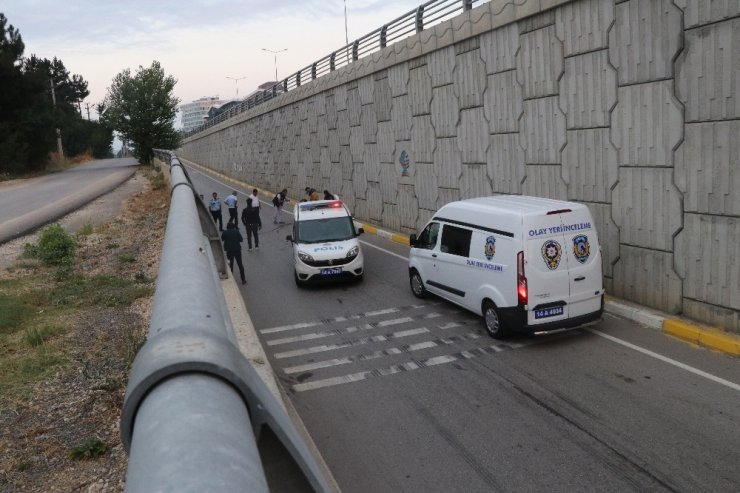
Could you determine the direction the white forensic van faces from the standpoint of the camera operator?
facing away from the viewer and to the left of the viewer

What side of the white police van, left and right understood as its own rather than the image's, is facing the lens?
front

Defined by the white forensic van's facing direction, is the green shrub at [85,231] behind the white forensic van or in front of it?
in front

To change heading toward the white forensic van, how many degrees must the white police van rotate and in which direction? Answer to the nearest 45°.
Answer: approximately 45° to its left

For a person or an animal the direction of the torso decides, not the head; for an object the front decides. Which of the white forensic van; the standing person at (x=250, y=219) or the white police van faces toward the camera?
the white police van

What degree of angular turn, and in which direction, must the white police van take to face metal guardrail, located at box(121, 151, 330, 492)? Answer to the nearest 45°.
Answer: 0° — it already faces it

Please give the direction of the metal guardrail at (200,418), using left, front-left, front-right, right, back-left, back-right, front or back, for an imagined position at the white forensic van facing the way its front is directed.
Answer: back-left

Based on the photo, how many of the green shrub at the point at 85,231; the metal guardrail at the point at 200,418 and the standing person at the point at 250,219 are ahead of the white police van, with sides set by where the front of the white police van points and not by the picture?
1

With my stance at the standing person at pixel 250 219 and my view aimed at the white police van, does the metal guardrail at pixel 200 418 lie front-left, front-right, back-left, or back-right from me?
front-right

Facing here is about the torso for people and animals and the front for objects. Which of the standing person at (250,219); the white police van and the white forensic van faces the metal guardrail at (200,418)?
the white police van
